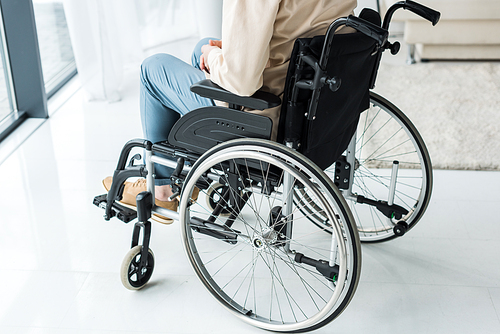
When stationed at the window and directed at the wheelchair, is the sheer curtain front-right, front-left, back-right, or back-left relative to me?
front-left

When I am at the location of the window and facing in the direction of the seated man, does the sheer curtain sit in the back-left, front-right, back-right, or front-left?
front-left

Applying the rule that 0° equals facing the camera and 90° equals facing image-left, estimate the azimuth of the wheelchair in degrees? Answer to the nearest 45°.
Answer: approximately 135°

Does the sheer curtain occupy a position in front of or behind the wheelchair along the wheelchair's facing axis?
in front

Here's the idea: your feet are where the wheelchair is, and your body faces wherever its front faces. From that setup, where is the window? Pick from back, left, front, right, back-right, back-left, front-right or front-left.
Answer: front
